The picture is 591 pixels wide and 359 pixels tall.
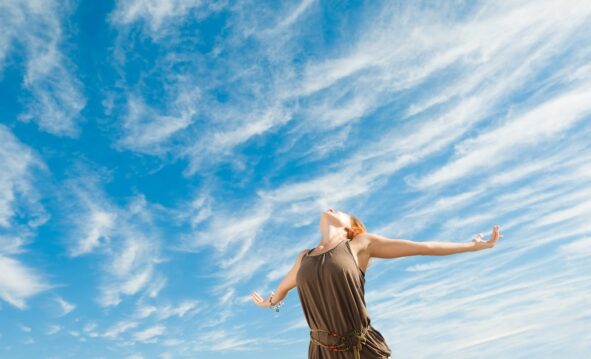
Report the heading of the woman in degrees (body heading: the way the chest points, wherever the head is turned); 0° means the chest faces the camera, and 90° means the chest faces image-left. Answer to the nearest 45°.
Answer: approximately 45°
